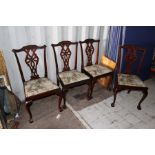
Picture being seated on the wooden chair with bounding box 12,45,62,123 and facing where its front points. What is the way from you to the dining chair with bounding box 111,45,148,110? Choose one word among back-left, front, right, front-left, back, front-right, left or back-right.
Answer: front-left

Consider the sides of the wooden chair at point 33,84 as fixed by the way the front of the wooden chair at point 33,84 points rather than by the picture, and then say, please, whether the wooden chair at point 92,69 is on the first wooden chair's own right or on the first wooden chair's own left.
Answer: on the first wooden chair's own left

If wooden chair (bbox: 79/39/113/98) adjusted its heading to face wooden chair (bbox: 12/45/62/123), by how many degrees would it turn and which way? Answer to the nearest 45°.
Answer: approximately 90° to its right

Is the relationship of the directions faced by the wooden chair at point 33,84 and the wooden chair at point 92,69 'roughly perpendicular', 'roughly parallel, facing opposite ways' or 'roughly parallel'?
roughly parallel

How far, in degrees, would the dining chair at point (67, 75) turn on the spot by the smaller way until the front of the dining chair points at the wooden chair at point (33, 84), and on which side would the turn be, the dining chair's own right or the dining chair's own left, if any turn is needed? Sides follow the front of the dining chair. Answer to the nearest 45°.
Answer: approximately 90° to the dining chair's own right

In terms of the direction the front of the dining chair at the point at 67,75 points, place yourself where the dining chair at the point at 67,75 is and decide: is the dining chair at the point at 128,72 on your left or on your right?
on your left

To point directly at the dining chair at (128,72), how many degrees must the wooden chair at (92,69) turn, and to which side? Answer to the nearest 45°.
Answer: approximately 45° to its left

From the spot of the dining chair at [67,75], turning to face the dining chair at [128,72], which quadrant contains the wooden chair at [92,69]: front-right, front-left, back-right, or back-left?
front-left

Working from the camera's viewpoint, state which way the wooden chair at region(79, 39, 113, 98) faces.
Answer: facing the viewer and to the right of the viewer

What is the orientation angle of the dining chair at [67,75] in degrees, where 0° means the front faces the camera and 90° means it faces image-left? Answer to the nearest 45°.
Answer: approximately 315°

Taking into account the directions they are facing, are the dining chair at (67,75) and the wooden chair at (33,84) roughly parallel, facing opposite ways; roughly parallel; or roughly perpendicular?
roughly parallel

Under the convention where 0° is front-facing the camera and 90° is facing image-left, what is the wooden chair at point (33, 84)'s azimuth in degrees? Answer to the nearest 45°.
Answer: approximately 315°

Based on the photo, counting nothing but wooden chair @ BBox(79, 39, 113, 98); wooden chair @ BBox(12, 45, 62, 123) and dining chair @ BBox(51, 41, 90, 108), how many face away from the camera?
0

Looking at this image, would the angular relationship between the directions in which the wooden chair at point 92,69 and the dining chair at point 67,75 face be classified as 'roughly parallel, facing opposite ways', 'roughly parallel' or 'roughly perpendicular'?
roughly parallel

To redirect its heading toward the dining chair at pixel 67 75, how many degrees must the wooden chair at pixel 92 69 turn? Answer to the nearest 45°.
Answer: approximately 90° to its right
